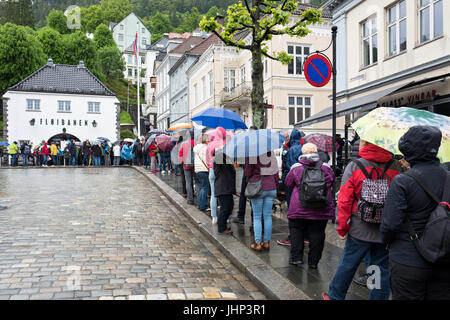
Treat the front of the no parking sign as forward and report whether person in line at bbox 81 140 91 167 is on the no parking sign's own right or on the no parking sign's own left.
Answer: on the no parking sign's own right

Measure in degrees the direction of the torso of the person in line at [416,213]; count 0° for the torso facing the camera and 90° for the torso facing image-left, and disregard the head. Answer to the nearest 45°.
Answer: approximately 135°

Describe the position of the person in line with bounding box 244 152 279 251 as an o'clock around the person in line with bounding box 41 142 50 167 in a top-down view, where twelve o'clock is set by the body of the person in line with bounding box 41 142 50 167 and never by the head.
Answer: the person in line with bounding box 244 152 279 251 is roughly at 6 o'clock from the person in line with bounding box 41 142 50 167.

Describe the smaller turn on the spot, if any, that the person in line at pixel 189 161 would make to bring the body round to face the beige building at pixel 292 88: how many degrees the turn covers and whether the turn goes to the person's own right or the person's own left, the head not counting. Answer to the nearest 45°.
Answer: approximately 45° to the person's own right

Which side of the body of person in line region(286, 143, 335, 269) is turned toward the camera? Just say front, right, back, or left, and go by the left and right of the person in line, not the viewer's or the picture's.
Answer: back

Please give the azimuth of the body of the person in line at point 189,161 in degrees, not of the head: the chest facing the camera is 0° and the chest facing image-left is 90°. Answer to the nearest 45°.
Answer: approximately 180°

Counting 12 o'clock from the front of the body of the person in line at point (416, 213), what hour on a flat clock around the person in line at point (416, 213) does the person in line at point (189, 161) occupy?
the person in line at point (189, 161) is roughly at 12 o'clock from the person in line at point (416, 213).

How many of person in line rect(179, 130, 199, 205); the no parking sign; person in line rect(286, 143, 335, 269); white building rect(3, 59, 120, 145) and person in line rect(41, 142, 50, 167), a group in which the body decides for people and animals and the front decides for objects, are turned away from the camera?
3

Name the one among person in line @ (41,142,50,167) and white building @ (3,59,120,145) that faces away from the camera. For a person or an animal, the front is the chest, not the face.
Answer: the person in line

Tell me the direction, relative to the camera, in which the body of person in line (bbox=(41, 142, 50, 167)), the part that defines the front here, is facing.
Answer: away from the camera

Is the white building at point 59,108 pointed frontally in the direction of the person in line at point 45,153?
yes

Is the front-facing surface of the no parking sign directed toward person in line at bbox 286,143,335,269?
yes

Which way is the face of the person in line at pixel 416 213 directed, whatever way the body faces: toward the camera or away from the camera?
away from the camera
